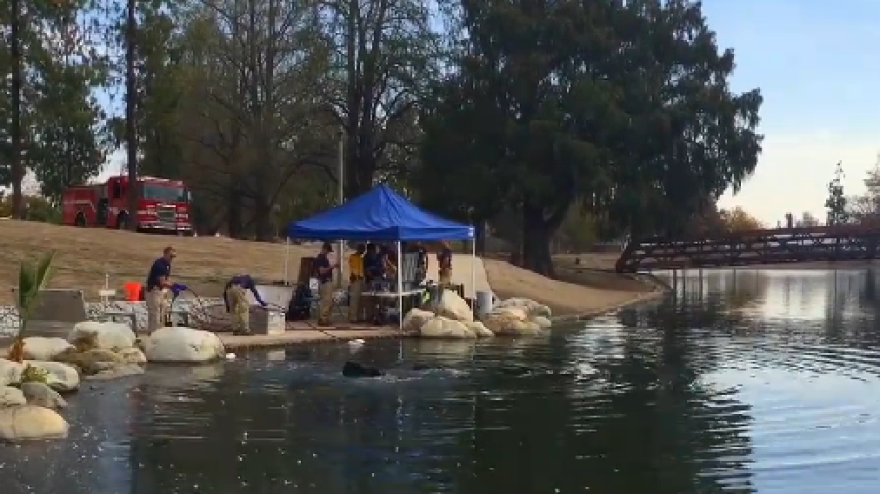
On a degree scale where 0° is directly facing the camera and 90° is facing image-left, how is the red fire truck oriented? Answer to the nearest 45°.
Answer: approximately 315°

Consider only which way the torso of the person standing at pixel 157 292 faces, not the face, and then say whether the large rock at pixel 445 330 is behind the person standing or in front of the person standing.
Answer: in front

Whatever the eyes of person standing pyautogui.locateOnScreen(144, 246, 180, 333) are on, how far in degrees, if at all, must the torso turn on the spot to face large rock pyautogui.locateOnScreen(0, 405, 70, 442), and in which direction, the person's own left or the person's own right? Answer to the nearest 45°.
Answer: approximately 90° to the person's own right

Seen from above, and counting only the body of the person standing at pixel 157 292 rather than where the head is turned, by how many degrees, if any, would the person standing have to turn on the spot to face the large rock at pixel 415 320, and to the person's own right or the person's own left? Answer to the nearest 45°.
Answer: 0° — they already face it

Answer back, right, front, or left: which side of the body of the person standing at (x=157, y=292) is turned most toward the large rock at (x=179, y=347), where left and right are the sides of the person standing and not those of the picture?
right

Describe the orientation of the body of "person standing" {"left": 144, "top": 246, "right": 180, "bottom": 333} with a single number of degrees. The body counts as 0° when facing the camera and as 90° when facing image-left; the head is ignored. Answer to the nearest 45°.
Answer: approximately 270°

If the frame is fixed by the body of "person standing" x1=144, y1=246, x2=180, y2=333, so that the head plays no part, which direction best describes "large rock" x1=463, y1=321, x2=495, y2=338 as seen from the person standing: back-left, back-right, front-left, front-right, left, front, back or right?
front

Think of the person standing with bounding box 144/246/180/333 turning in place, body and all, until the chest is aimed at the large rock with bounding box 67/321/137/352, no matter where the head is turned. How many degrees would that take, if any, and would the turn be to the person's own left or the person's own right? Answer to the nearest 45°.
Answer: approximately 90° to the person's own right

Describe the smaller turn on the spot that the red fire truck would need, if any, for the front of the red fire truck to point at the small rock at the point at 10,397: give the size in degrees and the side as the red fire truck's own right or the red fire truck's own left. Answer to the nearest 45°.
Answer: approximately 45° to the red fire truck's own right
